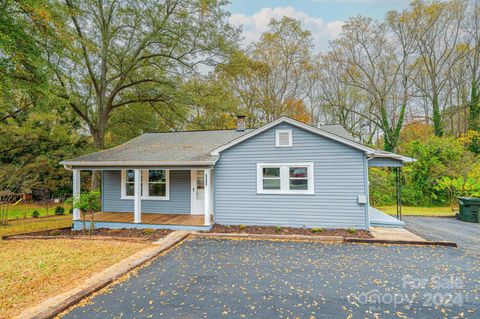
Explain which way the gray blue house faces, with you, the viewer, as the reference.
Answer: facing the viewer

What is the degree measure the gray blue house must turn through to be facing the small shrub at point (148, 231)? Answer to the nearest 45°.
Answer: approximately 90° to its right

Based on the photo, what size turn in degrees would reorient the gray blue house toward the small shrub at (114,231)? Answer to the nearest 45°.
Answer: approximately 90° to its right

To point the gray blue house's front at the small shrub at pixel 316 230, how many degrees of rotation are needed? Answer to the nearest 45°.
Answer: approximately 45° to its left

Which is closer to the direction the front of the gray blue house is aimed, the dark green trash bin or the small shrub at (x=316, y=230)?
the small shrub

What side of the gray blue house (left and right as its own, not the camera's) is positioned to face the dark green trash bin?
left
